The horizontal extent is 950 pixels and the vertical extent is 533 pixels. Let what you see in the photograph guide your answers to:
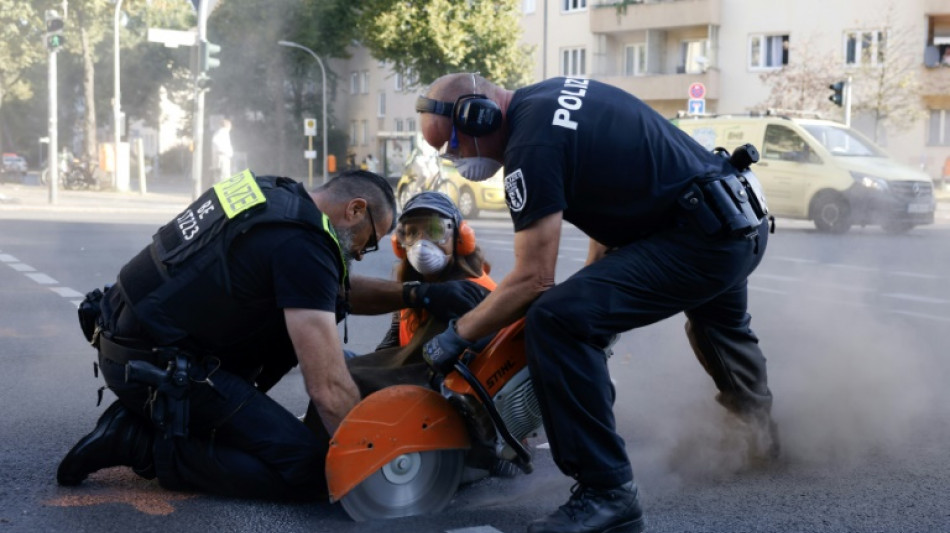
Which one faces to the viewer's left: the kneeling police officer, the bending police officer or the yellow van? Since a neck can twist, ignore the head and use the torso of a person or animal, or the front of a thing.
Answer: the bending police officer

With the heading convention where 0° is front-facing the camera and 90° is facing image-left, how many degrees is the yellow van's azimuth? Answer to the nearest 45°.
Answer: approximately 315°

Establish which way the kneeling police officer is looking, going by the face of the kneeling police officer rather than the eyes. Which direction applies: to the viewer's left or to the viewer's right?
to the viewer's right

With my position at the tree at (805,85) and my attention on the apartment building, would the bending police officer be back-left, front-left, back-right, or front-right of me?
back-left

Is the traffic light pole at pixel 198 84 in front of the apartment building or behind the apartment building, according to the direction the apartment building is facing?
in front

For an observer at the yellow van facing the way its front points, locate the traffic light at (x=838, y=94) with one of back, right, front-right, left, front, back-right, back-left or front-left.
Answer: back-left

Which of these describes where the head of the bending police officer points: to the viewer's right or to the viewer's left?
to the viewer's left

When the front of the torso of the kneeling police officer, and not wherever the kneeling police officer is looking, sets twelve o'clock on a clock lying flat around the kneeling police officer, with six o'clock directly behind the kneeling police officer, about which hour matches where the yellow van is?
The yellow van is roughly at 10 o'clock from the kneeling police officer.

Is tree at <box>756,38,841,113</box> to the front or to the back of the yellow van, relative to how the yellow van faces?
to the back

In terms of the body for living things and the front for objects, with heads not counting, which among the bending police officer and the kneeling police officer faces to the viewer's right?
the kneeling police officer

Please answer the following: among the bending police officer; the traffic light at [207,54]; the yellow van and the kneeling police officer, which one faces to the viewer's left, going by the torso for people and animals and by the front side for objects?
the bending police officer

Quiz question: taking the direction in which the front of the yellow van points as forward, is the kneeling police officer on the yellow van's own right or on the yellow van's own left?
on the yellow van's own right

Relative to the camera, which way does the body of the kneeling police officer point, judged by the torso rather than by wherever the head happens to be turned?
to the viewer's right

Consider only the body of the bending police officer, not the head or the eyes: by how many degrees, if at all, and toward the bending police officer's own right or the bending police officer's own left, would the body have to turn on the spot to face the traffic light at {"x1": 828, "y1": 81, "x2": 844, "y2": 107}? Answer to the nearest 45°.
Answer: approximately 90° to the bending police officer's own right
